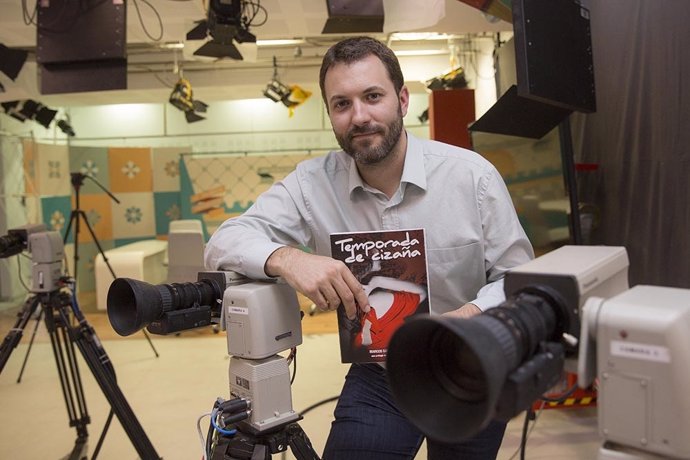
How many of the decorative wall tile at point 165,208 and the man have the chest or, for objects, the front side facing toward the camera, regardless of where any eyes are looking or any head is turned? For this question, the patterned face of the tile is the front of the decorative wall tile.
2

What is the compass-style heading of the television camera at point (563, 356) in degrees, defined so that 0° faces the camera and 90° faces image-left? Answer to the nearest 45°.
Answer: approximately 45°

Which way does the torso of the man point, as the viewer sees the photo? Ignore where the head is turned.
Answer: toward the camera

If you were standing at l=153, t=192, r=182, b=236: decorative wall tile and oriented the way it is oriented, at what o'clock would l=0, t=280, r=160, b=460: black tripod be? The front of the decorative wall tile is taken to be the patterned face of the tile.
The black tripod is roughly at 12 o'clock from the decorative wall tile.

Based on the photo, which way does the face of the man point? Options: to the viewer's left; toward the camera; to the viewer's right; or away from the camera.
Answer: toward the camera

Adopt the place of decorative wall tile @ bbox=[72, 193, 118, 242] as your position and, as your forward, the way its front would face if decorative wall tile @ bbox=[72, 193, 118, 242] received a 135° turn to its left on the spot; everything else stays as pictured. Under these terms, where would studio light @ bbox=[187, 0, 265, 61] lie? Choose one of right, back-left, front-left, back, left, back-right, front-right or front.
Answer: back-right

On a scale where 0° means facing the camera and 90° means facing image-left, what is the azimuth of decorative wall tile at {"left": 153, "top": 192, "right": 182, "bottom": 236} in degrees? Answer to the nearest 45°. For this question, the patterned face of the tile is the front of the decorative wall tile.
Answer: approximately 0°

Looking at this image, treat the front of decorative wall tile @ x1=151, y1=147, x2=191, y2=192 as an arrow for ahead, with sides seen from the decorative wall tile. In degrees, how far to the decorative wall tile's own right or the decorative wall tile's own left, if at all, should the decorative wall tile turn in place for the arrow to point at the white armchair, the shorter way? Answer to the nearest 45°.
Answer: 0° — it already faces it

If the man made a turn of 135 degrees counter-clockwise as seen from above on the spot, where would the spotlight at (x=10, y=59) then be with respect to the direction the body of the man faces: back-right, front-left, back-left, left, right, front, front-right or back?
left

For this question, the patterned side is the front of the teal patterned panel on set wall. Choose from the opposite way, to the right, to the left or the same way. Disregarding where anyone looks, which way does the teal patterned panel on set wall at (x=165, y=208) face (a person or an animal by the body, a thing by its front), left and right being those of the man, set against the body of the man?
the same way

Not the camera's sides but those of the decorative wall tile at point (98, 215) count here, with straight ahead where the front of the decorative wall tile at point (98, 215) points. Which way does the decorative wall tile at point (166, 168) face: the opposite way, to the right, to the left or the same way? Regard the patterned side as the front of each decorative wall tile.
the same way

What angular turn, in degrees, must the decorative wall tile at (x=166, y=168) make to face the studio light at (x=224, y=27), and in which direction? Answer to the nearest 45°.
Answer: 0° — it already faces it

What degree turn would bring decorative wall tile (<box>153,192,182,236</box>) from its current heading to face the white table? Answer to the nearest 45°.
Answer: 0° — it already faces it

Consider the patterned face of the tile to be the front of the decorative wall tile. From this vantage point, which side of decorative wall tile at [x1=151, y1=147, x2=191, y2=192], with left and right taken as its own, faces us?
front

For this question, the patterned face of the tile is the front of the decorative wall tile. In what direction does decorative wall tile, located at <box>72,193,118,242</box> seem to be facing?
toward the camera
